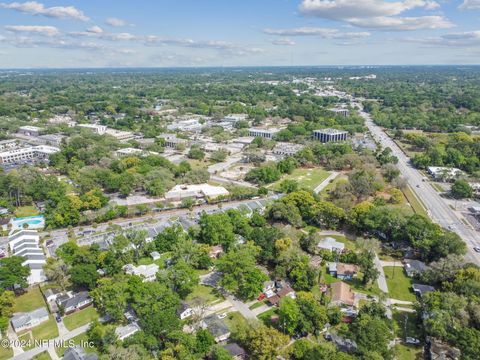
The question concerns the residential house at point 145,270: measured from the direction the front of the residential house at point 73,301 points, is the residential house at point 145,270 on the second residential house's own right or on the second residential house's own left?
on the second residential house's own left

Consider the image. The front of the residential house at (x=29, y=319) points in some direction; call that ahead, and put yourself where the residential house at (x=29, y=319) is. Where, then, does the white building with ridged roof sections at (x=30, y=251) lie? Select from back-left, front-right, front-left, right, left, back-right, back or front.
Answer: back-left

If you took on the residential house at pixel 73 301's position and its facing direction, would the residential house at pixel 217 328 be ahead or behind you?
ahead

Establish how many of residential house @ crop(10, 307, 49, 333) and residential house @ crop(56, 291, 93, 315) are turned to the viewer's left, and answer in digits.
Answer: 0

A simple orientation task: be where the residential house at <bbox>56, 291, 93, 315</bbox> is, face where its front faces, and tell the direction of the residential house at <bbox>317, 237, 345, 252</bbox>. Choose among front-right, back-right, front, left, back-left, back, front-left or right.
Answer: front-left

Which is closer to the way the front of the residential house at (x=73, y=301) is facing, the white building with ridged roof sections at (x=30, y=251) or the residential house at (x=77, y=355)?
the residential house

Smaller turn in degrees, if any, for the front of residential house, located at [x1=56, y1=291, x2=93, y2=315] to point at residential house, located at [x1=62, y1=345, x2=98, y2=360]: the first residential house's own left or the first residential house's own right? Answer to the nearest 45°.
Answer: approximately 45° to the first residential house's own right

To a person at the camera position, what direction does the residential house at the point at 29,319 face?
facing the viewer and to the right of the viewer

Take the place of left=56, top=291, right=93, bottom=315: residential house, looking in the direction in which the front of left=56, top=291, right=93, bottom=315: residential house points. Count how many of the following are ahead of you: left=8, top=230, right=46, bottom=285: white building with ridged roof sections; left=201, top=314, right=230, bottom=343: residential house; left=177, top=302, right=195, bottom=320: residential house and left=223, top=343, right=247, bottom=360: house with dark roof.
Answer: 3
